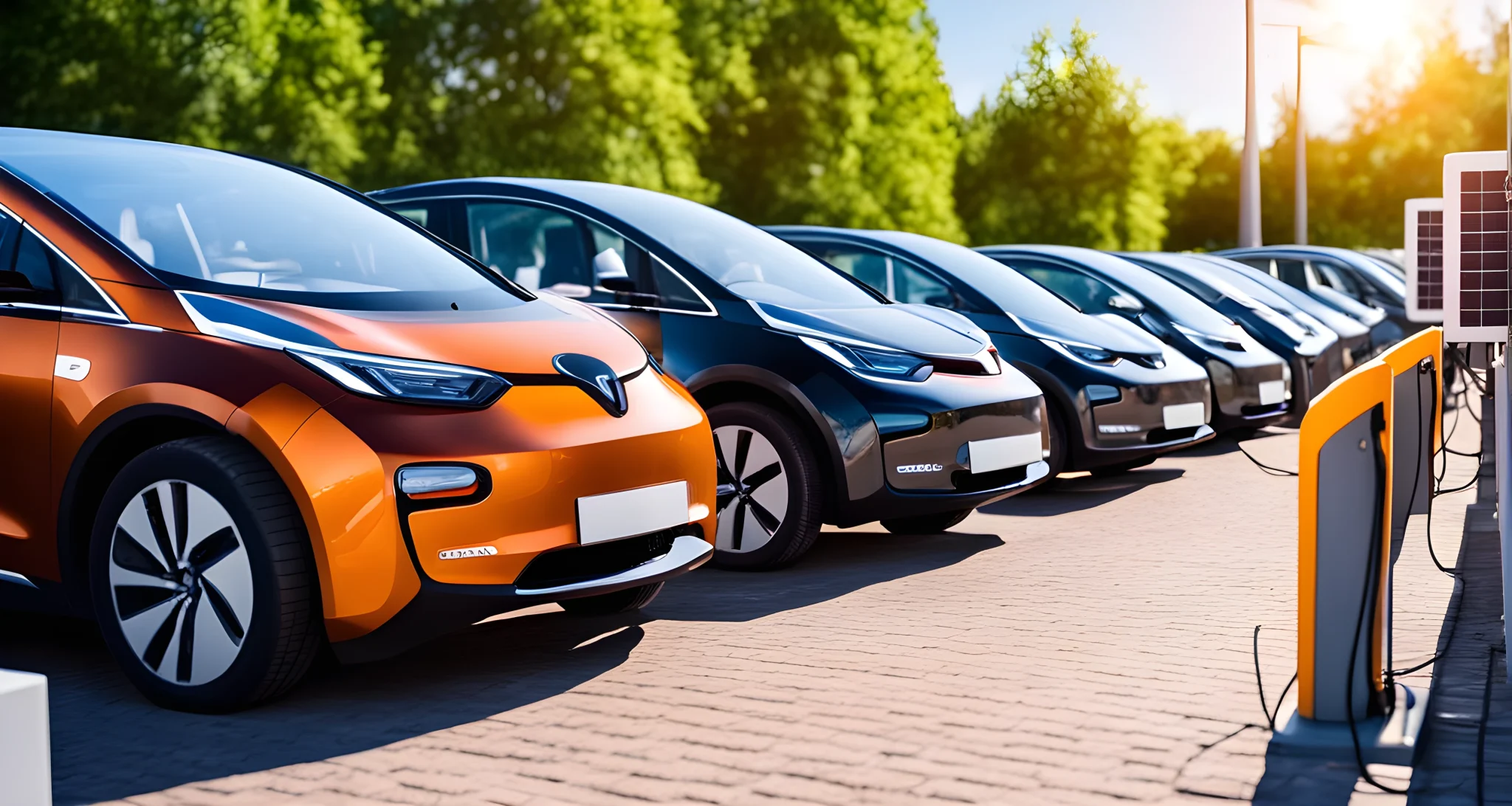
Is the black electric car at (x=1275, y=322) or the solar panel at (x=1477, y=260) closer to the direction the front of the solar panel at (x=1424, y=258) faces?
the solar panel

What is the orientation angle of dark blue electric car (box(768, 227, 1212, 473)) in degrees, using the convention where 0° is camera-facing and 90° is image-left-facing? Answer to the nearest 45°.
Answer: approximately 315°

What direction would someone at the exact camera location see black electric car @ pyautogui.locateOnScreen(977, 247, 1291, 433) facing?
facing the viewer and to the right of the viewer

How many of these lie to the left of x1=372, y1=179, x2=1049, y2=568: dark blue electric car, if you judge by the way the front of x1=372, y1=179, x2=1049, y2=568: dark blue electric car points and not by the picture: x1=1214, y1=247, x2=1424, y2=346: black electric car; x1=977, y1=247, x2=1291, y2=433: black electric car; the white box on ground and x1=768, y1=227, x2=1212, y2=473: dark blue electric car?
3

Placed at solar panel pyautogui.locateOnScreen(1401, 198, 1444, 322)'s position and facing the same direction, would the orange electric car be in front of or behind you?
in front

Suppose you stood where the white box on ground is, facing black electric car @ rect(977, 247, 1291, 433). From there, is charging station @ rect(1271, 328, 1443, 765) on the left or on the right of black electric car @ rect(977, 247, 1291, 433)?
right

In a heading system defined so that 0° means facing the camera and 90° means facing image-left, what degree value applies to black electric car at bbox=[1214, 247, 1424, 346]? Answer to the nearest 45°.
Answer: approximately 315°

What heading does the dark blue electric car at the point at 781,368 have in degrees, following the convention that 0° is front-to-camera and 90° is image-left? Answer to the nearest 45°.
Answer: approximately 315°

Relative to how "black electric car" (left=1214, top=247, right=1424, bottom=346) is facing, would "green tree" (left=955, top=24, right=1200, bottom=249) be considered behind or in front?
behind

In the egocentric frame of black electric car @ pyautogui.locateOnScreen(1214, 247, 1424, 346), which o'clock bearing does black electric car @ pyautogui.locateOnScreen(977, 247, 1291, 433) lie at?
black electric car @ pyautogui.locateOnScreen(977, 247, 1291, 433) is roughly at 2 o'clock from black electric car @ pyautogui.locateOnScreen(1214, 247, 1424, 346).

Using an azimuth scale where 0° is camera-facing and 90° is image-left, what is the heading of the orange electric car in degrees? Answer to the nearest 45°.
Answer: approximately 315°

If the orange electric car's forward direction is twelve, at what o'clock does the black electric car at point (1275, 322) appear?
The black electric car is roughly at 9 o'clock from the orange electric car.

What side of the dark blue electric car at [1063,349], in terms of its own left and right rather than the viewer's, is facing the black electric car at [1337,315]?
left

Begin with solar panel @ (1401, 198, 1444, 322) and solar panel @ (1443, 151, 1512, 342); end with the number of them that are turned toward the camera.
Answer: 2

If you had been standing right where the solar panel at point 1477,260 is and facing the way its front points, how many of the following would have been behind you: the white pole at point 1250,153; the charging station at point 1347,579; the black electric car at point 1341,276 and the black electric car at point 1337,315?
3

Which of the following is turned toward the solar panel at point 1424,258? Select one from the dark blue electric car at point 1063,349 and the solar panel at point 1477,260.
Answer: the dark blue electric car
